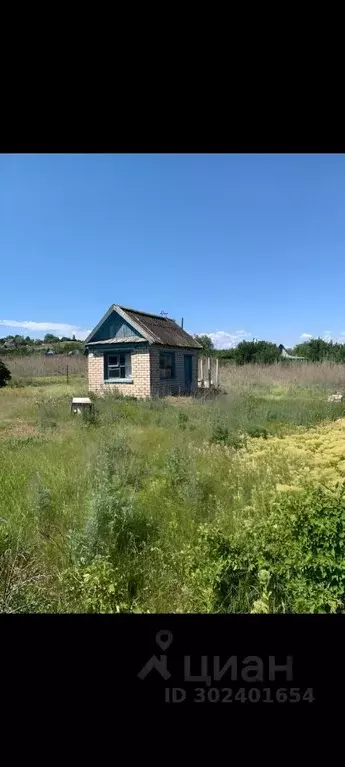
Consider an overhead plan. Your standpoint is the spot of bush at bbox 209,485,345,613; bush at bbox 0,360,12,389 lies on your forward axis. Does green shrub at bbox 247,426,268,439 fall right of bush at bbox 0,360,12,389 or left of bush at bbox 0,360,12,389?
right

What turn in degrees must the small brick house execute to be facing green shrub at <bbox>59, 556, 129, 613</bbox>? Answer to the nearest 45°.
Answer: approximately 45° to its right

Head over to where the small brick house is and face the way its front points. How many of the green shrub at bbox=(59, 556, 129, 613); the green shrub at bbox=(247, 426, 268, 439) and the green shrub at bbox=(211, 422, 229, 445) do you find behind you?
0

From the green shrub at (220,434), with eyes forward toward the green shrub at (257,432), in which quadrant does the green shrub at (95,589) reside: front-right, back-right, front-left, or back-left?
back-right

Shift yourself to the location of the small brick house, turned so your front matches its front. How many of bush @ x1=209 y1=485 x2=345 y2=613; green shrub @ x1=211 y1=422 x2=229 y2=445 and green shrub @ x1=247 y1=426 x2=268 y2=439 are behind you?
0

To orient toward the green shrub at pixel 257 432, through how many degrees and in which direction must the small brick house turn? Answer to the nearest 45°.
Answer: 0° — it already faces it

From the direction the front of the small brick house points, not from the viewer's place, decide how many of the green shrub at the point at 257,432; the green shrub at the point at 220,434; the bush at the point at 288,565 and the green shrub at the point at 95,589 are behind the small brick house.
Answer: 0

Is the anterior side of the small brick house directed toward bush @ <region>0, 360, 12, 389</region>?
no

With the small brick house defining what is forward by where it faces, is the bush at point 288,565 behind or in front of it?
in front

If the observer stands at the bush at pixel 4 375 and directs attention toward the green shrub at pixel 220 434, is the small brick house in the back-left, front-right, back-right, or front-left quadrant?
front-left
